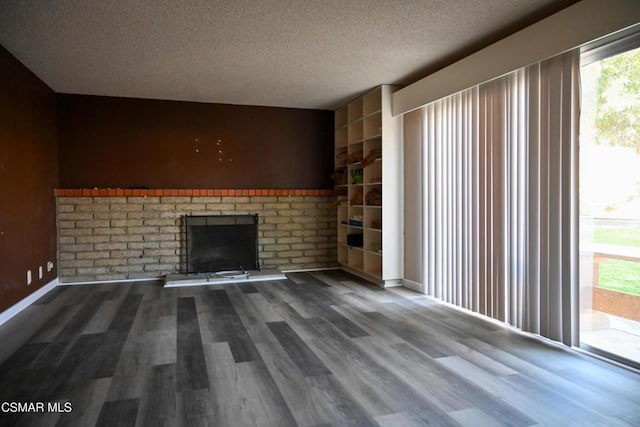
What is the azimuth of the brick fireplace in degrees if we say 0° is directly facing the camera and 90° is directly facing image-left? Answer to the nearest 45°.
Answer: approximately 0°

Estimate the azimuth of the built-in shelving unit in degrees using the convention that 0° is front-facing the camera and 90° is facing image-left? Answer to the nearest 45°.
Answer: approximately 45°

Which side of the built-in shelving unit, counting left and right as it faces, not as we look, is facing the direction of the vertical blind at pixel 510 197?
left

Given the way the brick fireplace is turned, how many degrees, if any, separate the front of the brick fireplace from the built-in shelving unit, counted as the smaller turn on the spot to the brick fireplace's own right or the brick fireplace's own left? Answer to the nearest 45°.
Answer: approximately 90° to the brick fireplace's own left

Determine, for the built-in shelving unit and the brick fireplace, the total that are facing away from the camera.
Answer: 0

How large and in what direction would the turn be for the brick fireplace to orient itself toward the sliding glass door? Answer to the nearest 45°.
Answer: approximately 45° to its left

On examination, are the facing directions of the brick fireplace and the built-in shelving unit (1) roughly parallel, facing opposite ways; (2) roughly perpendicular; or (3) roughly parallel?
roughly perpendicular

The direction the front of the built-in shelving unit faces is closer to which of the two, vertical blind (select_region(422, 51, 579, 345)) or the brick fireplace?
the brick fireplace
